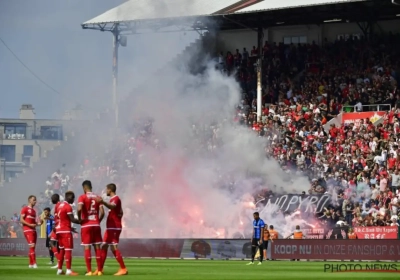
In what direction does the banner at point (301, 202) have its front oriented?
toward the camera

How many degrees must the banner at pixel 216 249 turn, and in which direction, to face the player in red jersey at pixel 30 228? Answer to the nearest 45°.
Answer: approximately 45° to its right

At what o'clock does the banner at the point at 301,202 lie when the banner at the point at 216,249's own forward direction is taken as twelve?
the banner at the point at 301,202 is roughly at 8 o'clock from the banner at the point at 216,249.

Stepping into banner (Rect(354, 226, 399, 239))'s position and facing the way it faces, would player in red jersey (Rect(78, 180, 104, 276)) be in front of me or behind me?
in front

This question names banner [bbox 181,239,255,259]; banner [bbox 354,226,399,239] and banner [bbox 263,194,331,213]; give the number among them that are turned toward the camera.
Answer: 3

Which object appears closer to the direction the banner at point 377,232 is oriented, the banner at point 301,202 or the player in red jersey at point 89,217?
the player in red jersey

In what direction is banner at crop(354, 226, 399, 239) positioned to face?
toward the camera

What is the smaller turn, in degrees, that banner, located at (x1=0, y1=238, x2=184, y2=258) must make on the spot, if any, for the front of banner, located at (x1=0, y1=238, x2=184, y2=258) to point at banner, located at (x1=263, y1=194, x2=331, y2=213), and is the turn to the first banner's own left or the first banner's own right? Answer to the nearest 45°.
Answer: approximately 90° to the first banner's own left

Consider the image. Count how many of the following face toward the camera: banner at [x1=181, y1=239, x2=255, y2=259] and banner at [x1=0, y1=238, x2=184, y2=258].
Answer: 2

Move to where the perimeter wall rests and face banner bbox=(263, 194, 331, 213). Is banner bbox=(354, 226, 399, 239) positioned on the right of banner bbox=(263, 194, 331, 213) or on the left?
right

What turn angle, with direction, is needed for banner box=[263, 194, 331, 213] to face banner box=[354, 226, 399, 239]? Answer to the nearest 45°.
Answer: approximately 45° to its left

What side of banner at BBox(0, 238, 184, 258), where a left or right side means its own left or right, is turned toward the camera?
front
